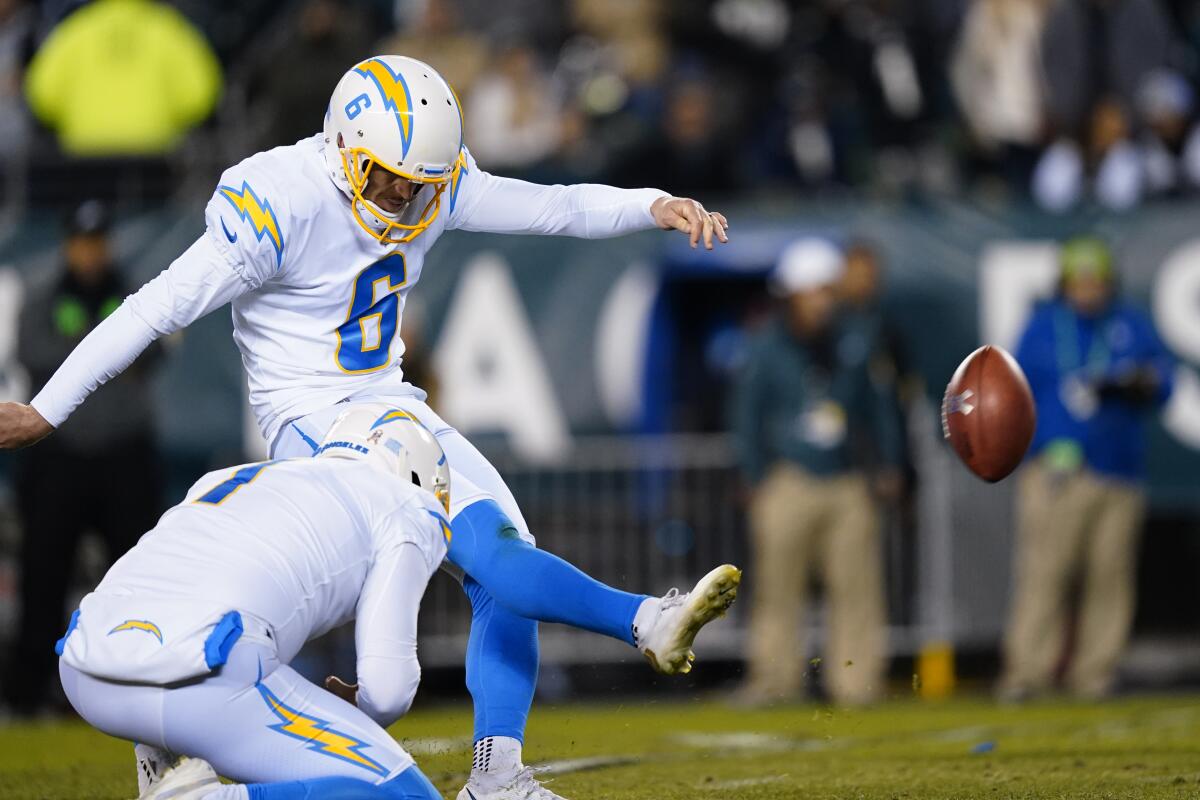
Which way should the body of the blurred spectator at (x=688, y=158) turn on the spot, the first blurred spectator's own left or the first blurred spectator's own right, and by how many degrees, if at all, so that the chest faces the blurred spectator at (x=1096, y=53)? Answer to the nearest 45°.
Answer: approximately 90° to the first blurred spectator's own left

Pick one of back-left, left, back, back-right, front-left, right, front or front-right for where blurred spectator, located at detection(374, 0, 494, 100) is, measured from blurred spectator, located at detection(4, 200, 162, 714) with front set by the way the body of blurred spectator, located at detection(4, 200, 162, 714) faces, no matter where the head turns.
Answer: back-left

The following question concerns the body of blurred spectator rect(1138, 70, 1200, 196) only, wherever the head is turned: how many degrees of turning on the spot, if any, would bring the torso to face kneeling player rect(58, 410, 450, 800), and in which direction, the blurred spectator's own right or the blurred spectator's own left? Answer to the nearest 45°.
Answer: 0° — they already face them

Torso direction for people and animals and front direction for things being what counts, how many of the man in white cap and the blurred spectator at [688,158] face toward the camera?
2

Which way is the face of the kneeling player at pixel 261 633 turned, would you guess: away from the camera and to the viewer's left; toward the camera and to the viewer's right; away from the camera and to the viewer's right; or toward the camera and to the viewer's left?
away from the camera and to the viewer's right

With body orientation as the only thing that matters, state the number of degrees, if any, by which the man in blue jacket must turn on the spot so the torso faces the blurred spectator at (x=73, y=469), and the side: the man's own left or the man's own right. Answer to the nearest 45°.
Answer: approximately 90° to the man's own right

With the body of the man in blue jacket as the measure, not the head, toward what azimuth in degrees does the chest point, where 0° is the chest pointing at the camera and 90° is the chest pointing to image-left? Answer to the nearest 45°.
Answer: approximately 0°

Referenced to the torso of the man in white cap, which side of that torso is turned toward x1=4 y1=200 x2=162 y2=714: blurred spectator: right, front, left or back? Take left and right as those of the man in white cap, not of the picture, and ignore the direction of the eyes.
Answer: right
